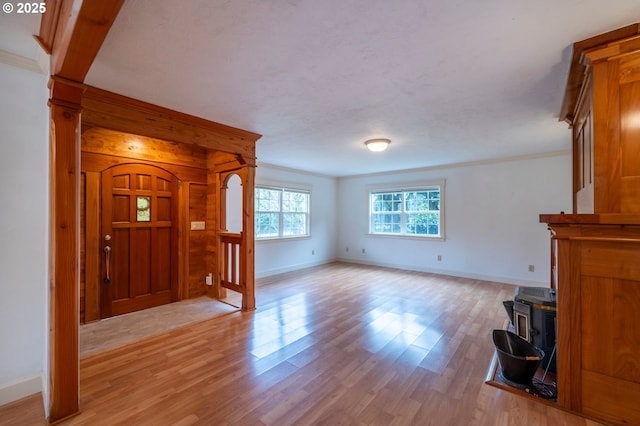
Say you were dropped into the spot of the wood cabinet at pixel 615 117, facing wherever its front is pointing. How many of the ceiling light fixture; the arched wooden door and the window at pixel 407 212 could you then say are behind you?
0

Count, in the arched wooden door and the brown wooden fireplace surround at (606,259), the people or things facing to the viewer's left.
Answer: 1

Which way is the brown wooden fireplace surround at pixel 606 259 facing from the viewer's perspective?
to the viewer's left

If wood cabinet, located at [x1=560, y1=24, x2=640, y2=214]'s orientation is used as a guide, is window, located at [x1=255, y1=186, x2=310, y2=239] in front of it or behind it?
in front

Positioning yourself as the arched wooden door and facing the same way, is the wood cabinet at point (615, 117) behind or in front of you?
in front

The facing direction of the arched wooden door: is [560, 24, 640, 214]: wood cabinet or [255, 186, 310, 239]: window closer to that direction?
the wood cabinet

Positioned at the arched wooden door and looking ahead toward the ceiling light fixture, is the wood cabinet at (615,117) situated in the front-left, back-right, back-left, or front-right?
front-right

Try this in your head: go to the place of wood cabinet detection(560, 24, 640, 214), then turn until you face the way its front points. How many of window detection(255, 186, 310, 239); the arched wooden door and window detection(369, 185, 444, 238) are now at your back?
0

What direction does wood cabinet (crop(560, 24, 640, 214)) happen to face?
to the viewer's left

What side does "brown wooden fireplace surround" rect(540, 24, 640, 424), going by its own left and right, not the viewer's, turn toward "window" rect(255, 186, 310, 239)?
front

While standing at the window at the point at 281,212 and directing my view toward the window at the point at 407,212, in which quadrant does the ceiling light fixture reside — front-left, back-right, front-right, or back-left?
front-right

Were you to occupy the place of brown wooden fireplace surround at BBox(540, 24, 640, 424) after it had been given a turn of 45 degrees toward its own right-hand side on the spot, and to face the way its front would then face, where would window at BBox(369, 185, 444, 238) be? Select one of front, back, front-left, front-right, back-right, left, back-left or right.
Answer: front

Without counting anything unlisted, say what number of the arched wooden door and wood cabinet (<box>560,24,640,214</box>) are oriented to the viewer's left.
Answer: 1
